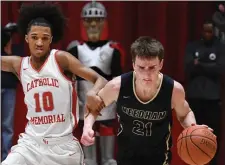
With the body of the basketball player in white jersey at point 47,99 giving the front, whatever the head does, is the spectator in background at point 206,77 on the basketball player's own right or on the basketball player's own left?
on the basketball player's own left

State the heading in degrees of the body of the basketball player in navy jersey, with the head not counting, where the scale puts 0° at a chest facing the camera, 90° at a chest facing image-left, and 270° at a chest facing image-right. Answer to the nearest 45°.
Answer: approximately 0°

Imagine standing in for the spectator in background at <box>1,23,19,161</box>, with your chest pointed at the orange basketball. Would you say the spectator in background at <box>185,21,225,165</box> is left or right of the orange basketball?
left

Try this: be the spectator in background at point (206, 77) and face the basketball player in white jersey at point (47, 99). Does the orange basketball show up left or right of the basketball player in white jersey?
left

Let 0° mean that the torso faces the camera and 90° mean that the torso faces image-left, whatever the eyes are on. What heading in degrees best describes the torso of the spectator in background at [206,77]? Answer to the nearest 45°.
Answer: approximately 0°
